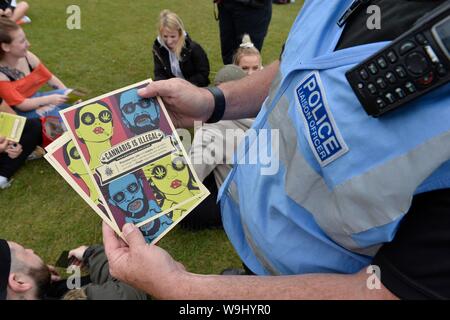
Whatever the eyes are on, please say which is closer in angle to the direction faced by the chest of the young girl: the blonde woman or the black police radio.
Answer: the black police radio

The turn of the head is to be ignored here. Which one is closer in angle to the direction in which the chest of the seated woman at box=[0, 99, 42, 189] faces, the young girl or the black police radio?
the black police radio

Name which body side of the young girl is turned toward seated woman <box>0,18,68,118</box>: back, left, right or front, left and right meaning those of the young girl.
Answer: right

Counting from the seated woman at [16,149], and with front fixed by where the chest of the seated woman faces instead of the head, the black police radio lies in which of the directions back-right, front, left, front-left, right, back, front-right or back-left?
right

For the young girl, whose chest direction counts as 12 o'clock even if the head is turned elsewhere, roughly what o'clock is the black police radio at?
The black police radio is roughly at 12 o'clock from the young girl.

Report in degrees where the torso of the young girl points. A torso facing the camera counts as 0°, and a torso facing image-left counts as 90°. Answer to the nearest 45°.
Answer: approximately 0°

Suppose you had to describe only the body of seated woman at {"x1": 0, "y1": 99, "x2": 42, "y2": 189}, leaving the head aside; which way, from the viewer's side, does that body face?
to the viewer's right

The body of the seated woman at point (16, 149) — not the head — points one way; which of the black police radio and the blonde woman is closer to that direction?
the black police radio

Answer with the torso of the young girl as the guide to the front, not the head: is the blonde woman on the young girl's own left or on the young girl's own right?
on the young girl's own right

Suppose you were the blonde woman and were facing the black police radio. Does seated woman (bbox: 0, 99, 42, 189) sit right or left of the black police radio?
right

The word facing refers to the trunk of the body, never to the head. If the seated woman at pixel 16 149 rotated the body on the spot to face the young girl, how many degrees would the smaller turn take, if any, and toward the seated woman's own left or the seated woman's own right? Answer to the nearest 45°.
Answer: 0° — they already face them

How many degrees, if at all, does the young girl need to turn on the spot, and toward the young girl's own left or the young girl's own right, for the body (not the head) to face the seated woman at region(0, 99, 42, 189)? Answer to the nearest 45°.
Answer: approximately 45° to the young girl's own right

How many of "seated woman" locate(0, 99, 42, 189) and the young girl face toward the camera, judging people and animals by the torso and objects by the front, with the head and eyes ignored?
1
